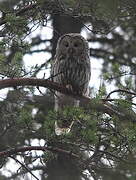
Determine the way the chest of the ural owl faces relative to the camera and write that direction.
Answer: toward the camera
